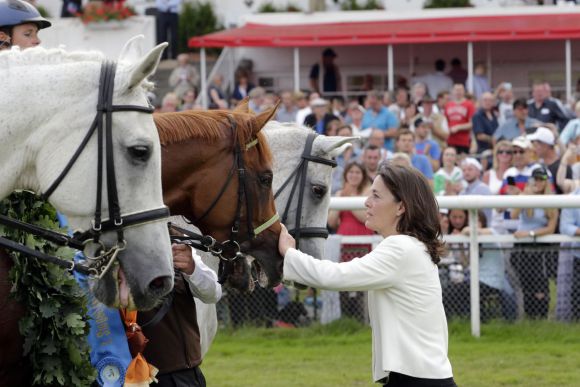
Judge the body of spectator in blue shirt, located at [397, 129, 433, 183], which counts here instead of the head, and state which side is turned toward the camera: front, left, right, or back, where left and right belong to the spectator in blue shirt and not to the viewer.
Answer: front

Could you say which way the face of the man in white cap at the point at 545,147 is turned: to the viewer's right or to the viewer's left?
to the viewer's left

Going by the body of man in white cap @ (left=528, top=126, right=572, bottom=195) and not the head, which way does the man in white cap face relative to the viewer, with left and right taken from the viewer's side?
facing the viewer and to the left of the viewer

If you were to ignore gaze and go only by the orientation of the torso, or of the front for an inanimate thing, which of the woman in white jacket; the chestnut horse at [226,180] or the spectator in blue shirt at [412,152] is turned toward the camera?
the spectator in blue shirt

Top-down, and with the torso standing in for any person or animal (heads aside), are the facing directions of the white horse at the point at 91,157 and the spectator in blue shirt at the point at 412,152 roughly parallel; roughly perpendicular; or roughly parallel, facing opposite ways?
roughly perpendicular

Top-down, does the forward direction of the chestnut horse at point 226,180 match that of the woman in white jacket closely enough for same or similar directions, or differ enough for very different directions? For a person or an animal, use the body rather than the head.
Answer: very different directions

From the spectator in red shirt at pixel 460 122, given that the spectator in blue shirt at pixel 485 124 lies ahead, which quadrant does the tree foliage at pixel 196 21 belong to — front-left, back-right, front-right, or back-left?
back-left

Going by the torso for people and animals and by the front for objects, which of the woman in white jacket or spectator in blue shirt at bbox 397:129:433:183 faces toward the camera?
the spectator in blue shirt

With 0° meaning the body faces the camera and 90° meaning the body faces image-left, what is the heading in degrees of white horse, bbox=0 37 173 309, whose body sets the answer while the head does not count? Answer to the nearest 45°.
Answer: approximately 270°

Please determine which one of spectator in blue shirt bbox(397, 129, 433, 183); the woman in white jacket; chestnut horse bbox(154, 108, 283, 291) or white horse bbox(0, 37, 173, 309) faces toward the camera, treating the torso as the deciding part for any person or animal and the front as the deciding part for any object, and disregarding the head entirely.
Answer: the spectator in blue shirt

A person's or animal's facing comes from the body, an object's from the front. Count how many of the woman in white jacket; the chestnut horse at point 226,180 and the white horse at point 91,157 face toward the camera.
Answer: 0

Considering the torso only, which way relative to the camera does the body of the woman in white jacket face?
to the viewer's left

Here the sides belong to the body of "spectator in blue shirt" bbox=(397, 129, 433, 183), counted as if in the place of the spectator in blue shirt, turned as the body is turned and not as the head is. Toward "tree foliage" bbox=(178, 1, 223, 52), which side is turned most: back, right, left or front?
back

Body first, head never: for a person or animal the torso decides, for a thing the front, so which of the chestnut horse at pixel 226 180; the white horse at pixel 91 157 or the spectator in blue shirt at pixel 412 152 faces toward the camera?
the spectator in blue shirt

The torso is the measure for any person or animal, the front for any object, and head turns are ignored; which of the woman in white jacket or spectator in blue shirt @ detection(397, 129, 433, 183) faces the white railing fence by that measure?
the spectator in blue shirt
